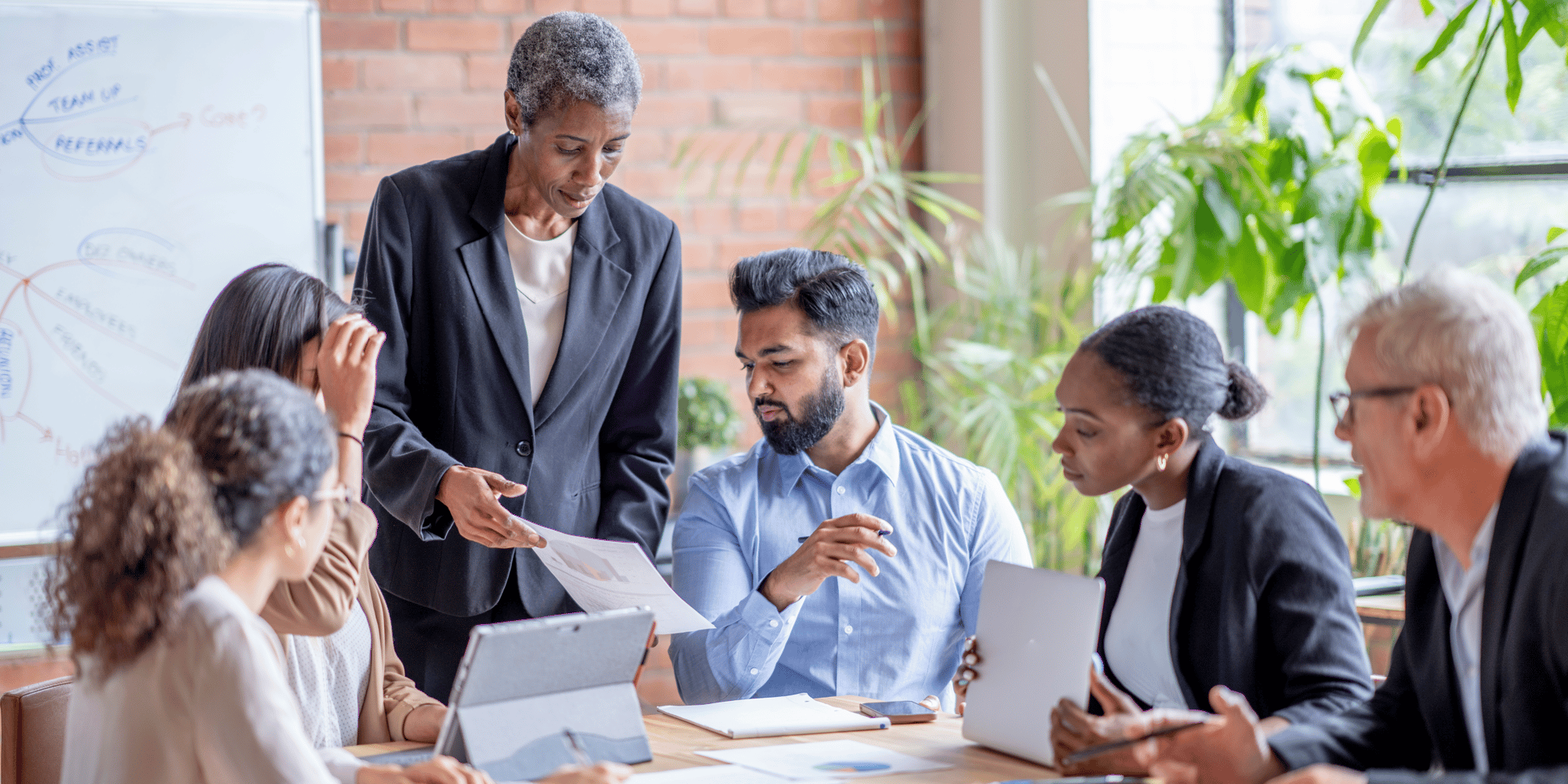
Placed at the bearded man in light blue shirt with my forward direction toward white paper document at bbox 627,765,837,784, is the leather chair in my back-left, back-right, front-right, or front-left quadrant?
front-right

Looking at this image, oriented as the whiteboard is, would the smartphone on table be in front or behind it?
in front

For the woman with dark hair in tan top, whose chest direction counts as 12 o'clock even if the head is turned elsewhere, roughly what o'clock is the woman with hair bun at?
The woman with hair bun is roughly at 11 o'clock from the woman with dark hair in tan top.

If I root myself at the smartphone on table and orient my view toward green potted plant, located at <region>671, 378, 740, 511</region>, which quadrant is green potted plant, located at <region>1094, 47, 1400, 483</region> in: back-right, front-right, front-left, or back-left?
front-right

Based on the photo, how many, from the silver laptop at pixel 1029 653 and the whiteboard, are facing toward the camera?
1

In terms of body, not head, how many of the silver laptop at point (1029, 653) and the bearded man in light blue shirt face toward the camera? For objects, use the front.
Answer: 1

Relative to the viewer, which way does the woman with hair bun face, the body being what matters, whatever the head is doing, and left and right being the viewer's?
facing the viewer and to the left of the viewer

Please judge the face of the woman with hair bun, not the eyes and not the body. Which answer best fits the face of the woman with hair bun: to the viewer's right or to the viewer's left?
to the viewer's left

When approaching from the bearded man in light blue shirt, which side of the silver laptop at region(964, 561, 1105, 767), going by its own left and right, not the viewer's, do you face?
left

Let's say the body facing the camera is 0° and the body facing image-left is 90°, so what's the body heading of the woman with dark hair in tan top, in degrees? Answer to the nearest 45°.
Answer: approximately 315°

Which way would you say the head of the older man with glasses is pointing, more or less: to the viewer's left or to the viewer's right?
to the viewer's left

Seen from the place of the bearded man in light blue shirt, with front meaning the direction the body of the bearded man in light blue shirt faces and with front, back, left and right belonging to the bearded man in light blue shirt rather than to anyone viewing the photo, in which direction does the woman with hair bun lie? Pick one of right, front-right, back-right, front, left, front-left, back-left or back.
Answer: front-left

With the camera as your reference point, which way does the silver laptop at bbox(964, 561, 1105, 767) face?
facing away from the viewer and to the right of the viewer

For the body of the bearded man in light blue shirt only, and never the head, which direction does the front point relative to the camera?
toward the camera

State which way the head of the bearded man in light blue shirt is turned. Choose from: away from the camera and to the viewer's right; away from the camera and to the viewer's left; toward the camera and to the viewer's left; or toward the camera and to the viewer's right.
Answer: toward the camera and to the viewer's left

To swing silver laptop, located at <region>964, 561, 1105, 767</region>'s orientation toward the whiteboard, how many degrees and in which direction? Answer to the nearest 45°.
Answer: approximately 90° to its left
